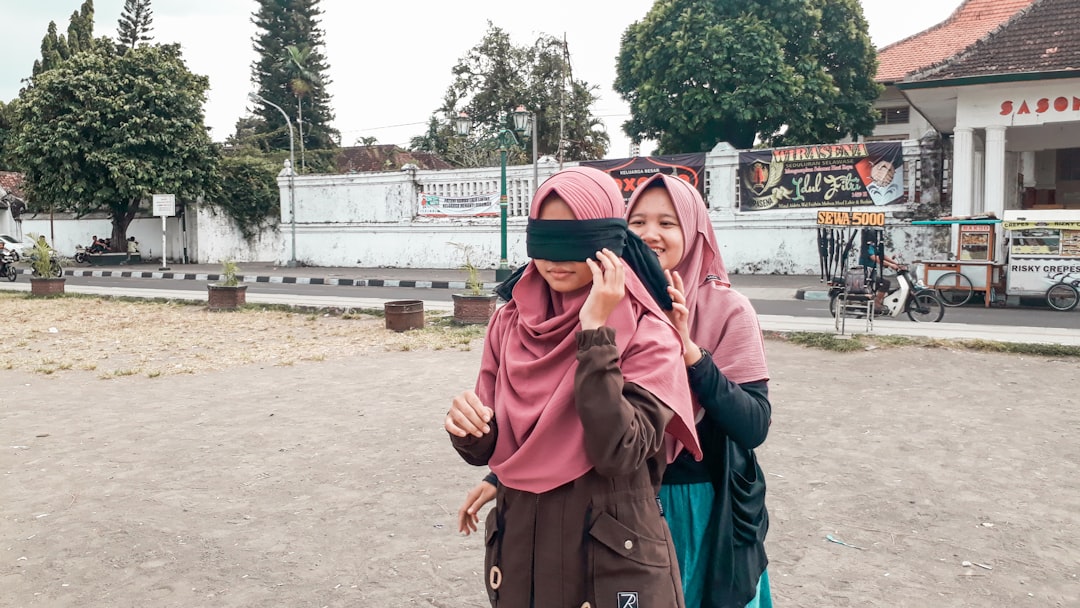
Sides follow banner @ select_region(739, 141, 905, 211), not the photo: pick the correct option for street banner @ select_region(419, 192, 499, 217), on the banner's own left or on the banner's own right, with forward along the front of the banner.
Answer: on the banner's own right

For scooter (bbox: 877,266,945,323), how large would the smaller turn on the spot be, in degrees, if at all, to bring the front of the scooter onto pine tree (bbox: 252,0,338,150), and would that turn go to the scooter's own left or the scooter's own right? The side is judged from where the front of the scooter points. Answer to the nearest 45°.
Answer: approximately 135° to the scooter's own left

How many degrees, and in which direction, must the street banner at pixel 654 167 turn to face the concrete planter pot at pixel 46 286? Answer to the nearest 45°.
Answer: approximately 45° to its right

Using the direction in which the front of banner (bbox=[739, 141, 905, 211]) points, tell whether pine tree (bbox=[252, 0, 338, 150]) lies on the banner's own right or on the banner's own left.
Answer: on the banner's own right

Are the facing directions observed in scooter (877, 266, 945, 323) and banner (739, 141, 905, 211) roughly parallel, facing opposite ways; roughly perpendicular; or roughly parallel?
roughly perpendicular

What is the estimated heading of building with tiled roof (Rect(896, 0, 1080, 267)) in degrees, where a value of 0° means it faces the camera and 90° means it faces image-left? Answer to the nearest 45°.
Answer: approximately 0°

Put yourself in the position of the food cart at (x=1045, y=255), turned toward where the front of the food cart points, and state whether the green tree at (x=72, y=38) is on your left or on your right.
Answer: on your right

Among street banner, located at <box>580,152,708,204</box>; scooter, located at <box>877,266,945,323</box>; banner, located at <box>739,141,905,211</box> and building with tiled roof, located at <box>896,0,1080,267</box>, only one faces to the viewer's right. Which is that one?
the scooter

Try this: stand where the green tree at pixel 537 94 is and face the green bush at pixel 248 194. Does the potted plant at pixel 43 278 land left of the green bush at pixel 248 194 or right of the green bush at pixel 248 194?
left

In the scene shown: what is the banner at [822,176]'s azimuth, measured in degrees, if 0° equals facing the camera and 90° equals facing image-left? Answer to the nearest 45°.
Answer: approximately 0°

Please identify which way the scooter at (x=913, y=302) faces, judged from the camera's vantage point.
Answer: facing to the right of the viewer
